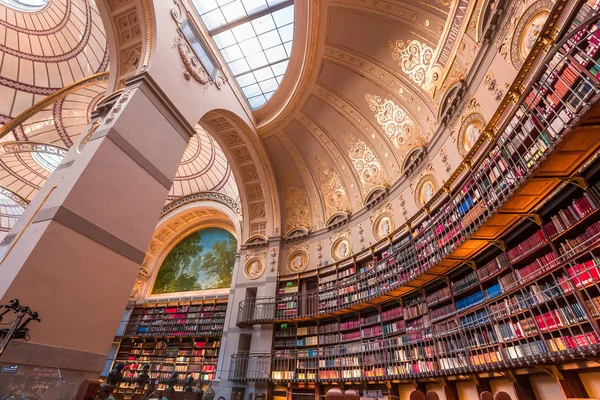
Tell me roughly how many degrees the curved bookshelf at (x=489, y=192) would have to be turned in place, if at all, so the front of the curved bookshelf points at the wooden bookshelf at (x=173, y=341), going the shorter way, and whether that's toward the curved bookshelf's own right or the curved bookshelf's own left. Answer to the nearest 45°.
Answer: approximately 45° to the curved bookshelf's own right

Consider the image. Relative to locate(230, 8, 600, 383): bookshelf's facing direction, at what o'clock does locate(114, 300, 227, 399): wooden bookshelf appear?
The wooden bookshelf is roughly at 2 o'clock from the bookshelf.

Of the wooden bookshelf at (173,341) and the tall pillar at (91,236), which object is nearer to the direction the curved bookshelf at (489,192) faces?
the tall pillar

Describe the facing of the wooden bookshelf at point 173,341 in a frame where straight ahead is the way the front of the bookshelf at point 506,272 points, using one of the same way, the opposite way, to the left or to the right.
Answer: to the left

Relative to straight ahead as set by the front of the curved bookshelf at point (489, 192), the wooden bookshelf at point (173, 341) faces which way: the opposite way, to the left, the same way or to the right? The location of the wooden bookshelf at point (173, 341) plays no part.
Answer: to the left

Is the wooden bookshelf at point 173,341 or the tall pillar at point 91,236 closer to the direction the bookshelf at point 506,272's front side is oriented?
the tall pillar

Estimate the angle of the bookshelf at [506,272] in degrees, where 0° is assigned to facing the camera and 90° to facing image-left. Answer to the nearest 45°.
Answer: approximately 45°

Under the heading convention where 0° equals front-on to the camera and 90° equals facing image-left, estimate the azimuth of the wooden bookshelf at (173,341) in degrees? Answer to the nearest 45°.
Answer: approximately 0°
